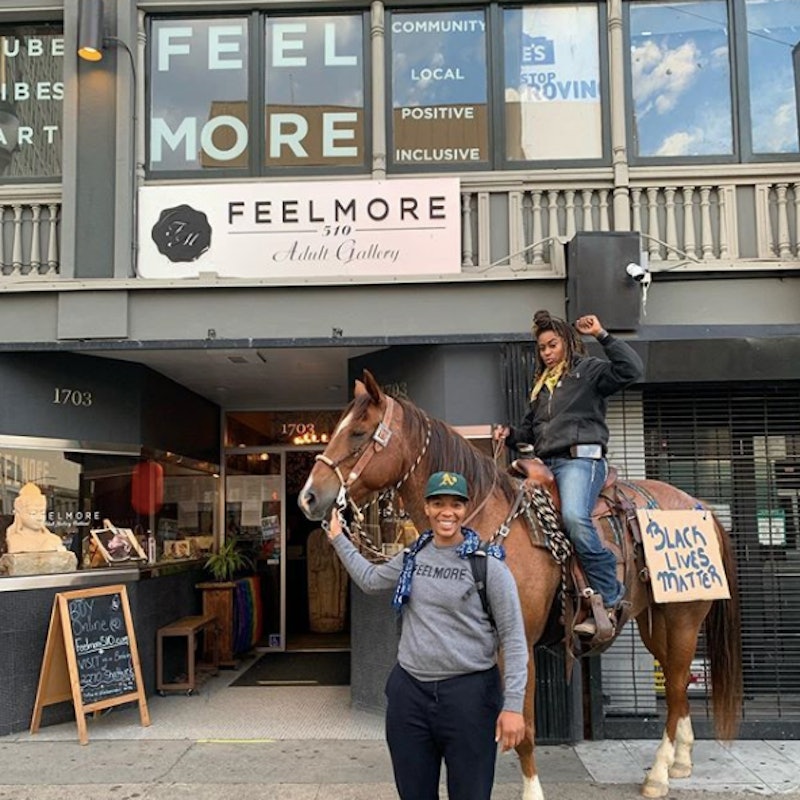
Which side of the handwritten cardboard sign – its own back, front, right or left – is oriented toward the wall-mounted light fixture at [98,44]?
right

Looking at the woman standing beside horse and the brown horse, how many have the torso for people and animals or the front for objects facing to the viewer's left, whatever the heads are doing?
1

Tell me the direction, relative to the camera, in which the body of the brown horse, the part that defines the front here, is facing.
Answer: to the viewer's left

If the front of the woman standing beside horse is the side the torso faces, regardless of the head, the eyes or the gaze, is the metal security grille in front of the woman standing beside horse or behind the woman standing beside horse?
behind

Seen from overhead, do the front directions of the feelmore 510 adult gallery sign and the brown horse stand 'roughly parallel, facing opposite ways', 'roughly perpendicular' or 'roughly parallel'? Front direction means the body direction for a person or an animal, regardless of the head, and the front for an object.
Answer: roughly perpendicular

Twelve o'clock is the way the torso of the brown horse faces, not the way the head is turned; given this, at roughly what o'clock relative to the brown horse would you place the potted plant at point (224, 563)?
The potted plant is roughly at 2 o'clock from the brown horse.

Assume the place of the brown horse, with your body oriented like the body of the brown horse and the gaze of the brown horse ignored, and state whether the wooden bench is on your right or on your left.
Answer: on your right

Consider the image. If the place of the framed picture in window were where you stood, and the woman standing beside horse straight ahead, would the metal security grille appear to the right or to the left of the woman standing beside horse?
left

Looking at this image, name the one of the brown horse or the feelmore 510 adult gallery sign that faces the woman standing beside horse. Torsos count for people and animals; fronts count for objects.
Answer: the feelmore 510 adult gallery sign
